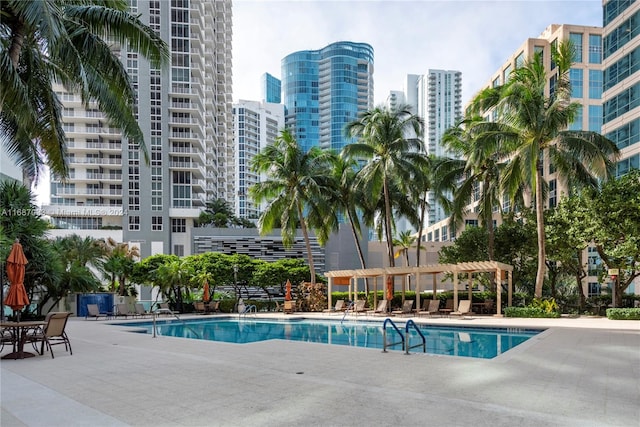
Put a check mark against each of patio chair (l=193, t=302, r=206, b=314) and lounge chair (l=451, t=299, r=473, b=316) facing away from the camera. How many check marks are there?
0

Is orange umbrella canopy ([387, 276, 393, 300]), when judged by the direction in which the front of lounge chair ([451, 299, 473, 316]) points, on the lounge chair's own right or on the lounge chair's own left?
on the lounge chair's own right

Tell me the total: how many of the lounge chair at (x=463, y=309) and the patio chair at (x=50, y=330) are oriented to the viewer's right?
0

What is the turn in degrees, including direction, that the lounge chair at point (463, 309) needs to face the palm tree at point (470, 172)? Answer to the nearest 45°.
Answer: approximately 135° to its right

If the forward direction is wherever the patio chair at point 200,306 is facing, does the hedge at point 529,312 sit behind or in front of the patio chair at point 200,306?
in front

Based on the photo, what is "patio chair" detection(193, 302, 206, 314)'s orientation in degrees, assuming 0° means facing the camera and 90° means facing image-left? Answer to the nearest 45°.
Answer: approximately 315°

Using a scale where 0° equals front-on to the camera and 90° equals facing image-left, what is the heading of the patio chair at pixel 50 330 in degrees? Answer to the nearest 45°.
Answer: approximately 135°
